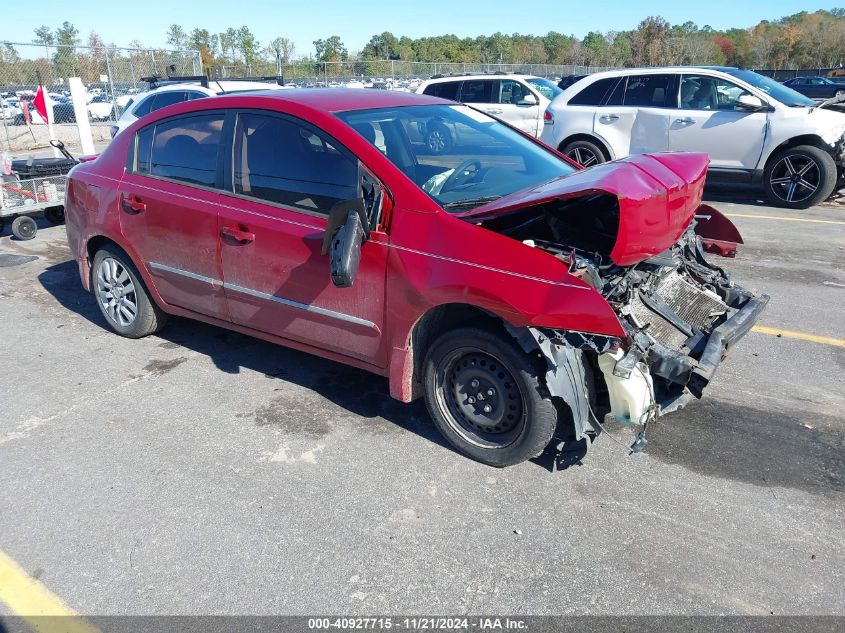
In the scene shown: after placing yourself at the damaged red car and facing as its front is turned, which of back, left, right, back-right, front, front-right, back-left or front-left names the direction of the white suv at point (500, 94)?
back-left

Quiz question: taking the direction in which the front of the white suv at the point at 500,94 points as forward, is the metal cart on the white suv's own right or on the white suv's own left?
on the white suv's own right

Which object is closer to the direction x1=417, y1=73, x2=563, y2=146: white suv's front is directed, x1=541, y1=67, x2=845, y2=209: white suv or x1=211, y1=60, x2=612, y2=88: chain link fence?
the white suv

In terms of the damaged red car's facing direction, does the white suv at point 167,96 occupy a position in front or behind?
behind

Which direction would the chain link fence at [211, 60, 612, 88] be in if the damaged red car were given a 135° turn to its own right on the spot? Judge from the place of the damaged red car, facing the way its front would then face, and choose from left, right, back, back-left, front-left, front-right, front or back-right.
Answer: right

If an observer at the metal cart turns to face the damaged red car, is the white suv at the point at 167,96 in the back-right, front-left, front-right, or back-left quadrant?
back-left

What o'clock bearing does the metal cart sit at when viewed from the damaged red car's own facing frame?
The metal cart is roughly at 6 o'clock from the damaged red car.

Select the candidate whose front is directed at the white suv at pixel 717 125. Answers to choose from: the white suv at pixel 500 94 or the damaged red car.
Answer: the white suv at pixel 500 94

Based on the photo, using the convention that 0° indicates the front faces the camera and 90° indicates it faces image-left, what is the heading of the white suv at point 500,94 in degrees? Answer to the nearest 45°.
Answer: approximately 315°

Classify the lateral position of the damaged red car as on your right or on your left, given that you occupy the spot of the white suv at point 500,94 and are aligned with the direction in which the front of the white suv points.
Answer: on your right

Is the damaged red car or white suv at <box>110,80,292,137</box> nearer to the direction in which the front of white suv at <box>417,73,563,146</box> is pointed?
the damaged red car

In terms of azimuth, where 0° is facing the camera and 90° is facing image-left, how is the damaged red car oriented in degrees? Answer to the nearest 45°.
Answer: approximately 315°
